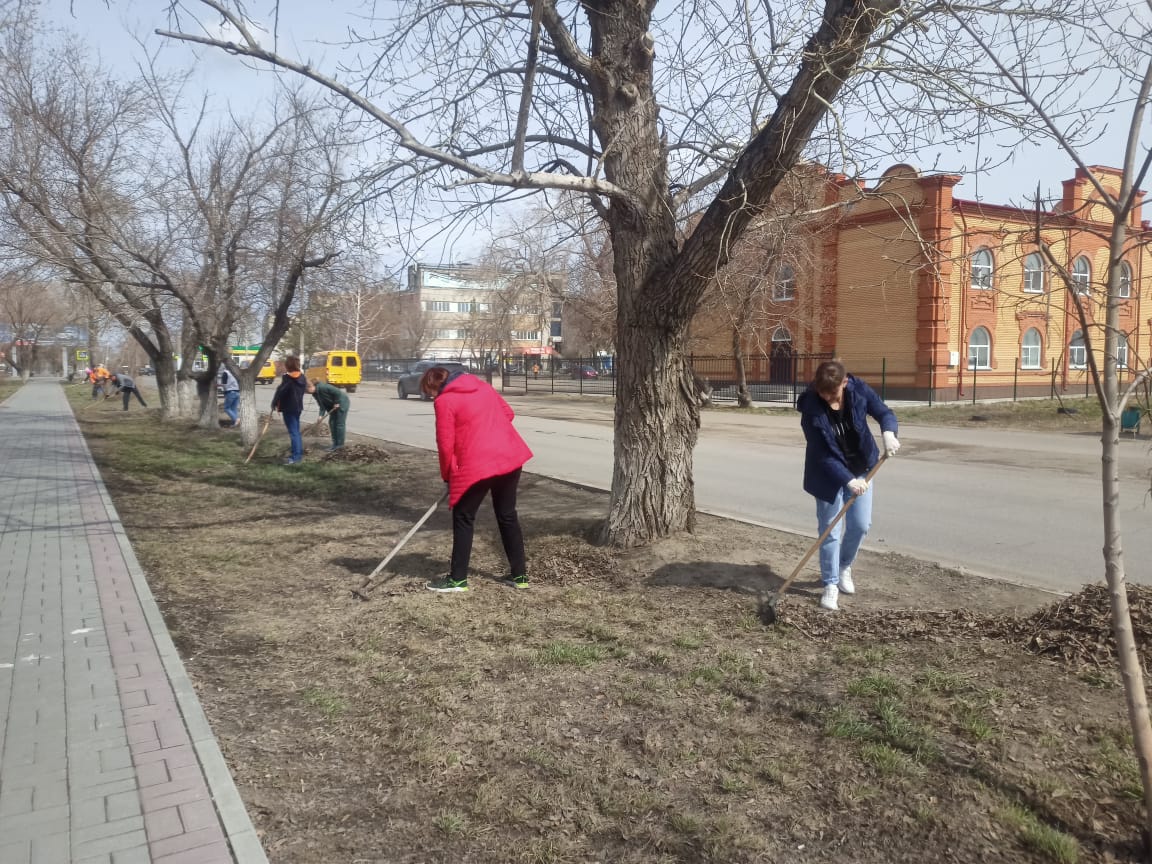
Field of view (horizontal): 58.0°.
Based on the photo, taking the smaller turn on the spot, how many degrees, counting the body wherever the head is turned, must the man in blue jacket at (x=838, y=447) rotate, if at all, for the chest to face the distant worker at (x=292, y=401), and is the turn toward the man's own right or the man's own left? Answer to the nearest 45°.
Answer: approximately 135° to the man's own right

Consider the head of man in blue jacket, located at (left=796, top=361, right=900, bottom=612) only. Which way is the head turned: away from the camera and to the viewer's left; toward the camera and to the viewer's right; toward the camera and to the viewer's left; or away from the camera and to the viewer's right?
toward the camera and to the viewer's left

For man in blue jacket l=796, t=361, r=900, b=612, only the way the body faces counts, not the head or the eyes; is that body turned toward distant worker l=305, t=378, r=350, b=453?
no

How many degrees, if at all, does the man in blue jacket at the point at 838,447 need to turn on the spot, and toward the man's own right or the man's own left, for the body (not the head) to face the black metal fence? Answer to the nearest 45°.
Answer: approximately 180°

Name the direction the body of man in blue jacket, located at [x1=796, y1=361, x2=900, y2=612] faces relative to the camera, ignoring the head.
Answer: toward the camera

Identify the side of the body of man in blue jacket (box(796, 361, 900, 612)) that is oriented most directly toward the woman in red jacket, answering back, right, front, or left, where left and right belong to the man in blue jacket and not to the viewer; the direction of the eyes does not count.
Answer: right

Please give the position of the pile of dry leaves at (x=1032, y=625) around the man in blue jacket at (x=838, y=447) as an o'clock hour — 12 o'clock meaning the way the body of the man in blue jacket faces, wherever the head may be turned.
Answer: The pile of dry leaves is roughly at 10 o'clock from the man in blue jacket.
